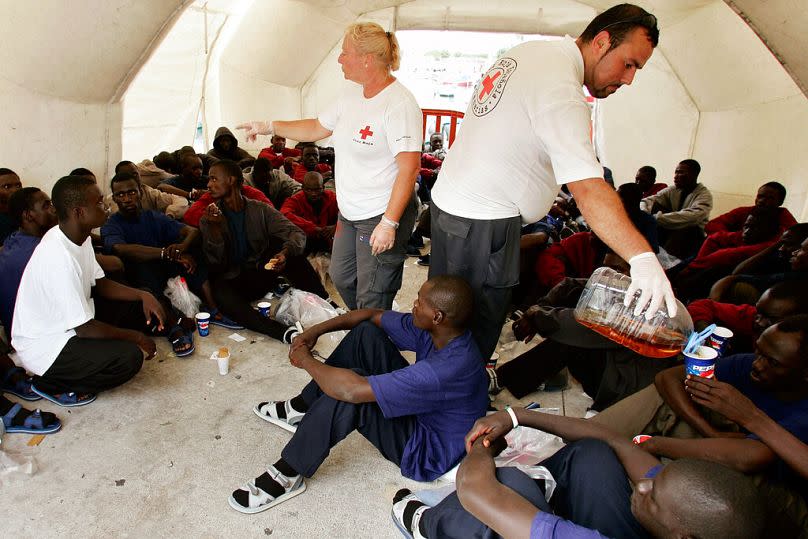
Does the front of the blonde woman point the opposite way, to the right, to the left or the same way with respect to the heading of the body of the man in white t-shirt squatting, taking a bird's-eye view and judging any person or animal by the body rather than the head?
the opposite way

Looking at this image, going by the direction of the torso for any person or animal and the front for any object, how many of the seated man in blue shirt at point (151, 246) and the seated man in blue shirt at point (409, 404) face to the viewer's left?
1

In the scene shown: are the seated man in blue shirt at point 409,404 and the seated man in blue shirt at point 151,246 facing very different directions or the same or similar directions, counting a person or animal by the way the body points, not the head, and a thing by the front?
very different directions

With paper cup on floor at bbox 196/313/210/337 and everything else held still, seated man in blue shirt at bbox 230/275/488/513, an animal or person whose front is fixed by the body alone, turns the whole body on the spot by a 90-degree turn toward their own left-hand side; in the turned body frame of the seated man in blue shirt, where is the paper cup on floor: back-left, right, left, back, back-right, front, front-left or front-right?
back-right

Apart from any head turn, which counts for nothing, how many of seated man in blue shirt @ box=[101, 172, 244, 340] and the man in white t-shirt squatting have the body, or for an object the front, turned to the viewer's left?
0

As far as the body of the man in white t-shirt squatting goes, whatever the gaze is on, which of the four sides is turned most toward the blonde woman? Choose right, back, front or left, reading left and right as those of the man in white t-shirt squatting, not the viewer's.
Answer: front

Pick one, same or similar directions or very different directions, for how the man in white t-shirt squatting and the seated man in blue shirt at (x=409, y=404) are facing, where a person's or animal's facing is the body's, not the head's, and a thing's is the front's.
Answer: very different directions

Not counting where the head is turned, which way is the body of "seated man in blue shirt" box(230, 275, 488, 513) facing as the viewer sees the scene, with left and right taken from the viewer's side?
facing to the left of the viewer

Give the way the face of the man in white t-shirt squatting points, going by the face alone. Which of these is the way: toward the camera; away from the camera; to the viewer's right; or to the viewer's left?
to the viewer's right

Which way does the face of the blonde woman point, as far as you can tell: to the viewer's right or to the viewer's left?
to the viewer's left

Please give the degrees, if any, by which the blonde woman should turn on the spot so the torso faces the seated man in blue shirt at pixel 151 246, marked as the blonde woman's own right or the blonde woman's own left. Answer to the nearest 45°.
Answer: approximately 90° to the blonde woman's own right

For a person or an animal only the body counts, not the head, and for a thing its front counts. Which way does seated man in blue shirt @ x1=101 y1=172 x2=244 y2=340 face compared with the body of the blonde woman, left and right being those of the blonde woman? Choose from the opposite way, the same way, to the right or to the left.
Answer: to the left

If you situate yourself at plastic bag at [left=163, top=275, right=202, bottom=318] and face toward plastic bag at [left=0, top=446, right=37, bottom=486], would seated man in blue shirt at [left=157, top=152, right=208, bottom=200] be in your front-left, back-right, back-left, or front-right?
back-right

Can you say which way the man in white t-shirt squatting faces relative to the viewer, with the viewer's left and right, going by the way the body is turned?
facing to the right of the viewer

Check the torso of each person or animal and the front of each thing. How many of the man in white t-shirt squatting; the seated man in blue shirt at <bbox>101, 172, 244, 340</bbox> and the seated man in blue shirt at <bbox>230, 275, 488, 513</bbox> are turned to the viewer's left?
1

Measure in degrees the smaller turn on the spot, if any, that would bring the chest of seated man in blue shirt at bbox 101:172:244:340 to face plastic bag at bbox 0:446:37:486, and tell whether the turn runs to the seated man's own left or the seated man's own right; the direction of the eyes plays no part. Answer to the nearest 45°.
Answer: approximately 45° to the seated man's own right
